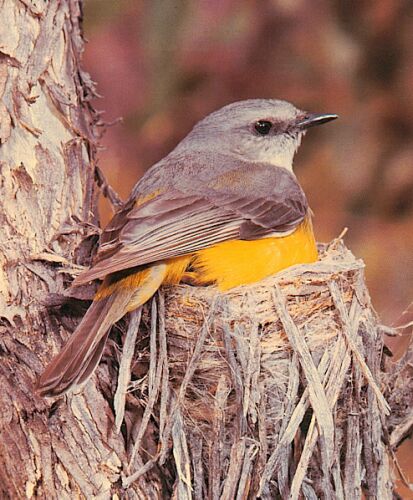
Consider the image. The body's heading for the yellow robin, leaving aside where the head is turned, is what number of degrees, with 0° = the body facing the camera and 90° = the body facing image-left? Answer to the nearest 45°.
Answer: approximately 270°

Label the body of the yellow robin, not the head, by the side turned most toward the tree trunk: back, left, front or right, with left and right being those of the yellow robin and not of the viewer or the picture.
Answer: back
